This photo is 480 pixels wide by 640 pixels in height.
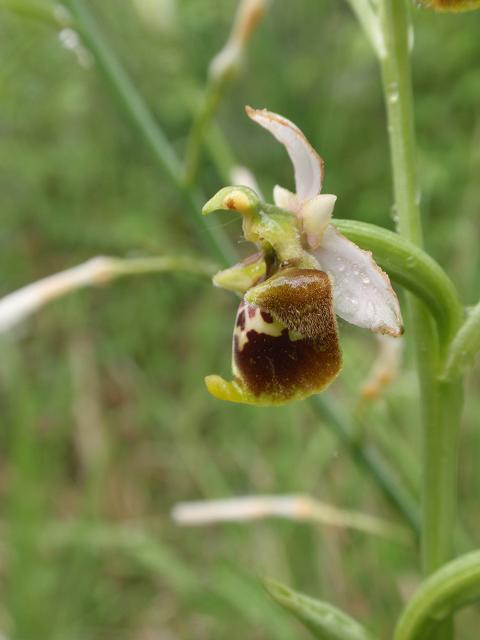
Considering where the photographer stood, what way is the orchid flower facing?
facing to the left of the viewer

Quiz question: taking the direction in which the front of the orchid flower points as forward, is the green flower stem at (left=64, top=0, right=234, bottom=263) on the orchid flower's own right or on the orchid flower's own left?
on the orchid flower's own right

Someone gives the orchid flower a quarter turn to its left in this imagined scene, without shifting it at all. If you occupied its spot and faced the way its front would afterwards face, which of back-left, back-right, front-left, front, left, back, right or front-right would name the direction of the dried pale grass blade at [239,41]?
back

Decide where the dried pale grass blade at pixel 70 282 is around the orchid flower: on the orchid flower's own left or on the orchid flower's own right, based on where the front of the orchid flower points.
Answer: on the orchid flower's own right
